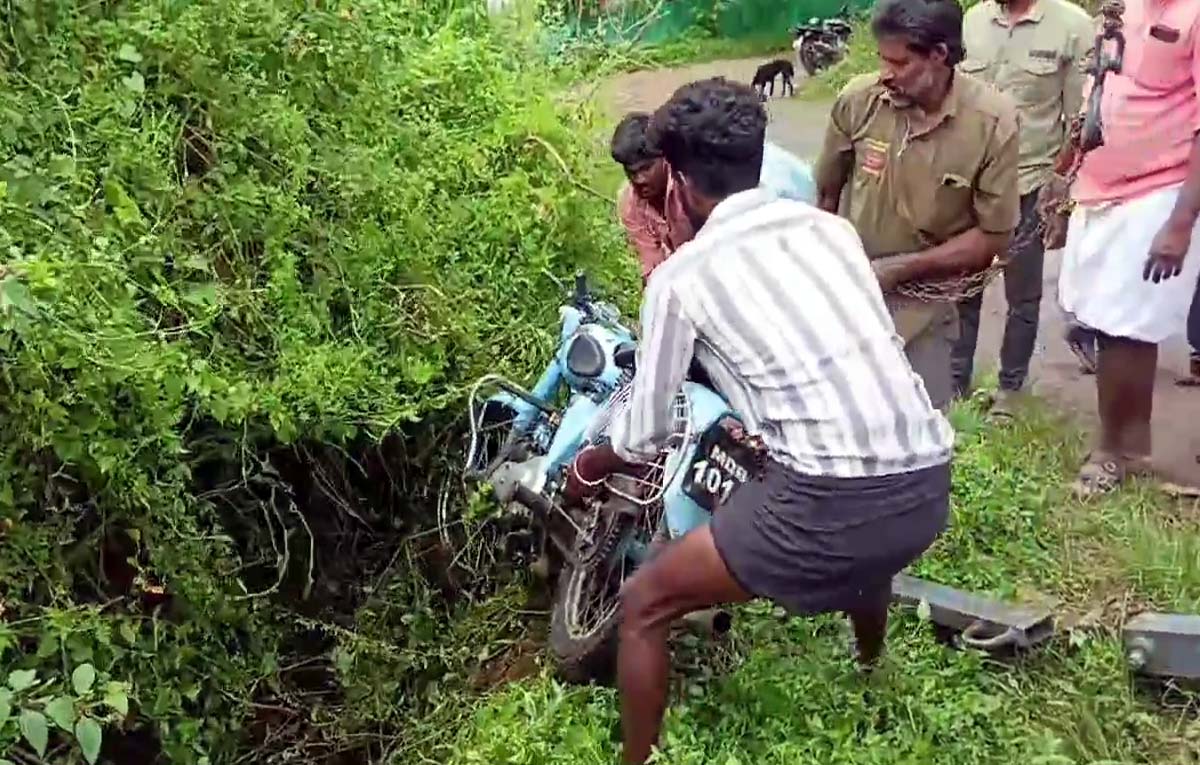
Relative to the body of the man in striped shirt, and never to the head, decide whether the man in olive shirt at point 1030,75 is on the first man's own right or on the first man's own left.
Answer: on the first man's own right

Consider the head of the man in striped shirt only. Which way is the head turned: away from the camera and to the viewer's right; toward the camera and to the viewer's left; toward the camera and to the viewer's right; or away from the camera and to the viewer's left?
away from the camera and to the viewer's left

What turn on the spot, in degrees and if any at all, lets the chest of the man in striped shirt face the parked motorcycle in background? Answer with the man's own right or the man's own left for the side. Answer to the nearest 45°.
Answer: approximately 45° to the man's own right

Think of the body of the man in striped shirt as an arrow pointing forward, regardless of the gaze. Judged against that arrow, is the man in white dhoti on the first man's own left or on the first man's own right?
on the first man's own right

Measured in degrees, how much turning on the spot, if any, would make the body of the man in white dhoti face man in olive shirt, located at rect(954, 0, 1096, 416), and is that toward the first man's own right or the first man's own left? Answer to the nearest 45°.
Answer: approximately 90° to the first man's own right

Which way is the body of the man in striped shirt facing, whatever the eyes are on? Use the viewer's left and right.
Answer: facing away from the viewer and to the left of the viewer

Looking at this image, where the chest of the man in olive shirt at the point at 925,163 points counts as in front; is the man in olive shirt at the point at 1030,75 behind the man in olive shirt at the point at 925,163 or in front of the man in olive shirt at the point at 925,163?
behind

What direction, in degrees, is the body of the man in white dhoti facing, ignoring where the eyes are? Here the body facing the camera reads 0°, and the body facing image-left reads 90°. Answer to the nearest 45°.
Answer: approximately 45°

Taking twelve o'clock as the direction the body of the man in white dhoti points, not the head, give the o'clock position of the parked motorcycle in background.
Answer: The parked motorcycle in background is roughly at 4 o'clock from the man in white dhoti.

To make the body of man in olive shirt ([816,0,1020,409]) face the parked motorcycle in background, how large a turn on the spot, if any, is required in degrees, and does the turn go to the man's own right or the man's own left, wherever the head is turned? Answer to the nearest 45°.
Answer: approximately 135° to the man's own right

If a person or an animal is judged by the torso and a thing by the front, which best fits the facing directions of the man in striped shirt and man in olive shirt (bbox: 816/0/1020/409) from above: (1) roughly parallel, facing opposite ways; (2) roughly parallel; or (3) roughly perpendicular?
roughly perpendicular

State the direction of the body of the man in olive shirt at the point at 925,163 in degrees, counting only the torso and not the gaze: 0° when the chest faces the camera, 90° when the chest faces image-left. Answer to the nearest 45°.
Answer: approximately 45°

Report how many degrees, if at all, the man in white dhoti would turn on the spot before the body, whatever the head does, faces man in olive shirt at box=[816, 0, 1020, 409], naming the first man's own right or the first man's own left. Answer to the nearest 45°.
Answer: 0° — they already face them
